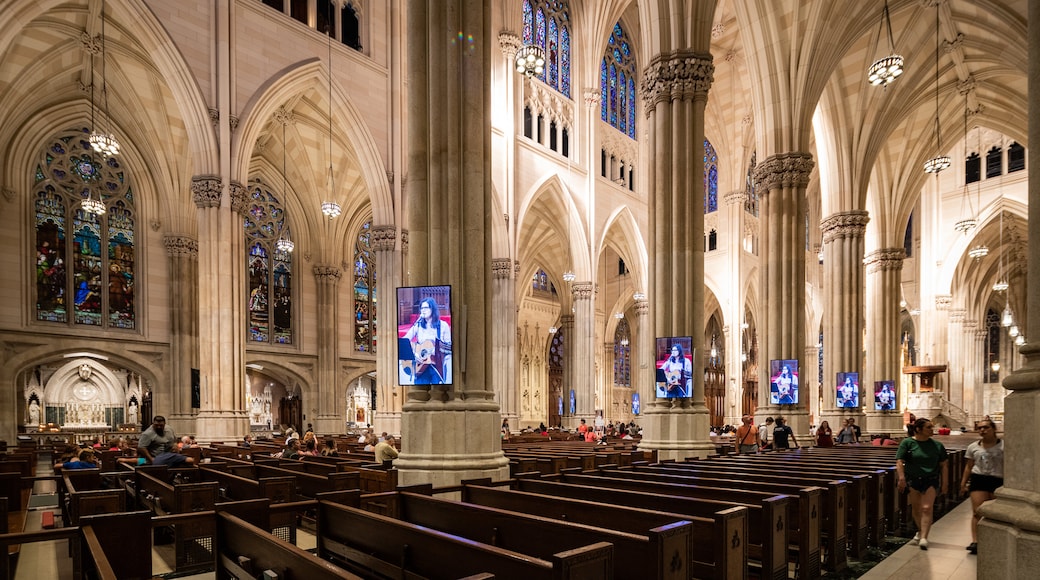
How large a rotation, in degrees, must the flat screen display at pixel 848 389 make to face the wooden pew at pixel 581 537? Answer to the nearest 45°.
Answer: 0° — it already faces it

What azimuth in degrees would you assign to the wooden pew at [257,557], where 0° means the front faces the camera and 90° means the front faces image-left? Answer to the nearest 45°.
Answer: approximately 225°

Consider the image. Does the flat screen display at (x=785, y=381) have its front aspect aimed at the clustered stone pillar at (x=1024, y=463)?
yes

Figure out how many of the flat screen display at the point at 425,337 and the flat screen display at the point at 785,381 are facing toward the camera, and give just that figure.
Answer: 2

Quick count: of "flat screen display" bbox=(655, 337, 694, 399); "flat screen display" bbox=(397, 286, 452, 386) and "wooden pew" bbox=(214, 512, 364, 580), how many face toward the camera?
2
